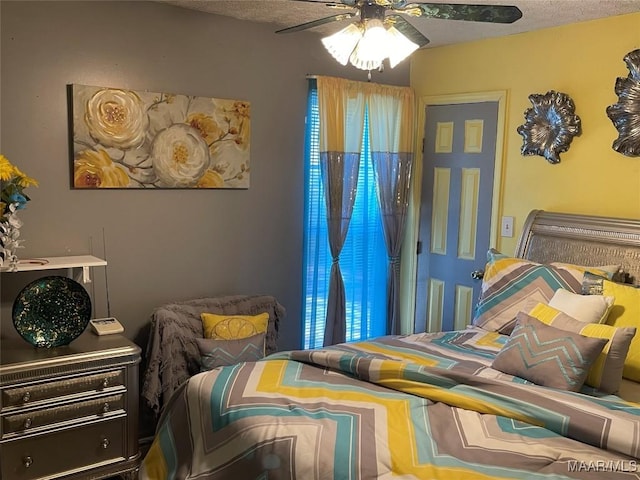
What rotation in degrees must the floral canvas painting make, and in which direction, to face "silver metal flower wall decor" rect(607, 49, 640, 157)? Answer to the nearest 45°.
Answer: approximately 45° to its left

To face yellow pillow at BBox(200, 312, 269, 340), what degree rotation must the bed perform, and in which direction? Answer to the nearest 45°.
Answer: approximately 90° to its right

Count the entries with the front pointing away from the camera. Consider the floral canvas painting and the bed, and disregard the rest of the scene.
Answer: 0

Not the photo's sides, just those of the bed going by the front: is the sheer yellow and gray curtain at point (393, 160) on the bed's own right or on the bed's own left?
on the bed's own right

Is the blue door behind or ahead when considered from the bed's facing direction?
behind

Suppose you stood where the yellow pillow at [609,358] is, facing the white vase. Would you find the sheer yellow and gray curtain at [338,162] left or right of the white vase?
right

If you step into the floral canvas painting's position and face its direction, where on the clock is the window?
The window is roughly at 10 o'clock from the floral canvas painting.

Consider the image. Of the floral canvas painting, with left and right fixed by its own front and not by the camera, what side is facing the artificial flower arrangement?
right

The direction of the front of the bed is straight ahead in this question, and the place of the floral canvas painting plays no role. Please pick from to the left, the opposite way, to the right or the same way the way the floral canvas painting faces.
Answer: to the left

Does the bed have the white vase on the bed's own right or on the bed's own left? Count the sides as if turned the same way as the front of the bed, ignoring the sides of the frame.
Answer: on the bed's own right

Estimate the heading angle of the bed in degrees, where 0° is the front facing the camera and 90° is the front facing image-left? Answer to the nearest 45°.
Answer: approximately 45°

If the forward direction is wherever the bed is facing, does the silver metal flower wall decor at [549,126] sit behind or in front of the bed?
behind
